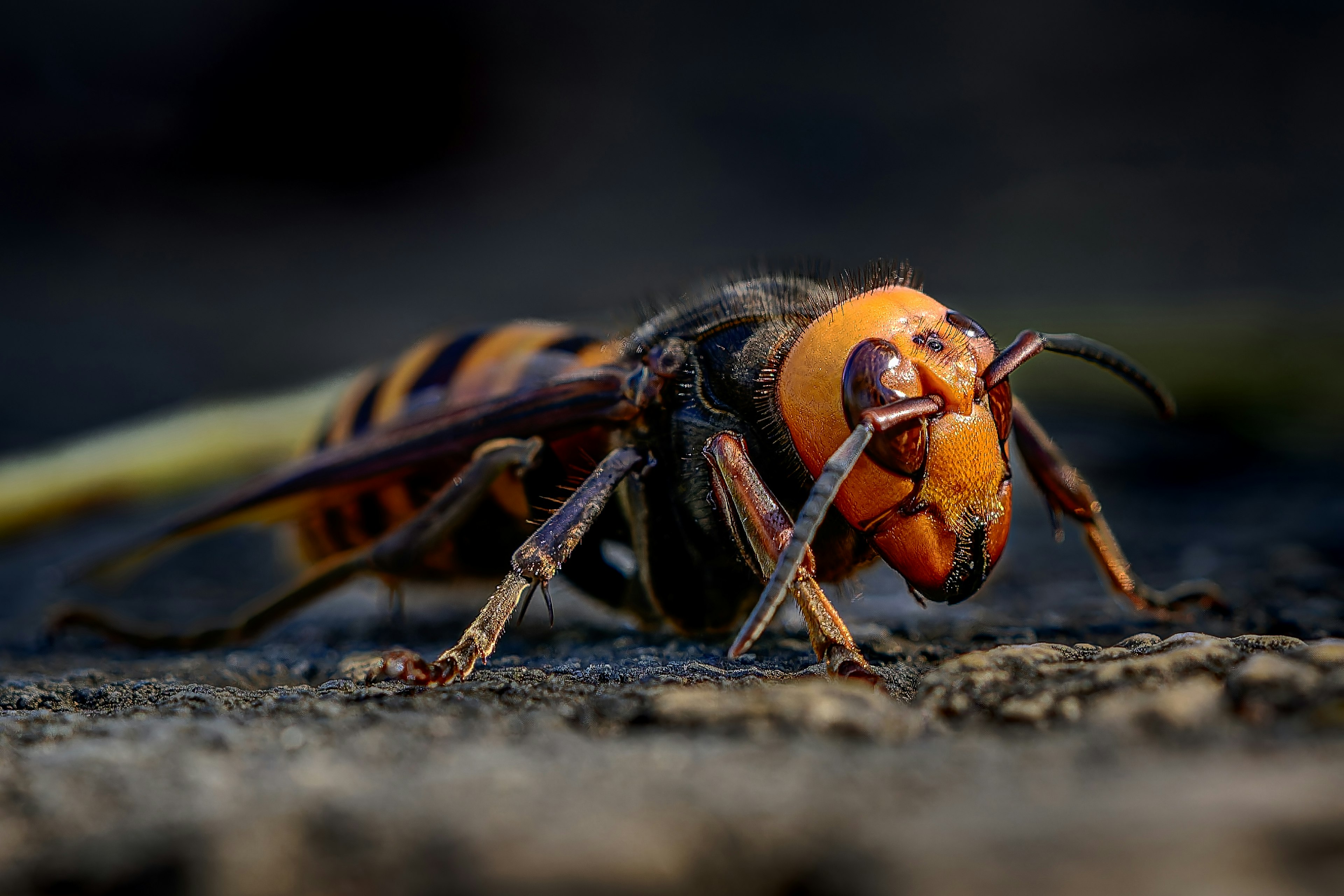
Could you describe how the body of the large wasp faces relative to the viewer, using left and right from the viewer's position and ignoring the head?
facing the viewer and to the right of the viewer

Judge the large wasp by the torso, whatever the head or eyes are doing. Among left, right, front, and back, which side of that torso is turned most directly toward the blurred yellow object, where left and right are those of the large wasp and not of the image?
back
